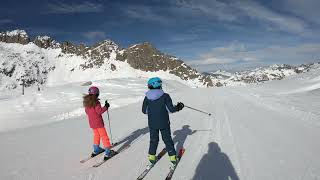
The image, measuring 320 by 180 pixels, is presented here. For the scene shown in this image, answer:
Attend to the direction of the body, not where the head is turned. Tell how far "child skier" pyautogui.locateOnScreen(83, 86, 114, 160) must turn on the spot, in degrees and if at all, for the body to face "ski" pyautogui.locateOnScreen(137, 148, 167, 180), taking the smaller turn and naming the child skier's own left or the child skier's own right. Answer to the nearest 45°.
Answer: approximately 90° to the child skier's own right

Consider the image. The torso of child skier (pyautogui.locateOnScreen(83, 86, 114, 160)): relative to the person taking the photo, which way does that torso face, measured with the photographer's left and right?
facing away from the viewer and to the right of the viewer

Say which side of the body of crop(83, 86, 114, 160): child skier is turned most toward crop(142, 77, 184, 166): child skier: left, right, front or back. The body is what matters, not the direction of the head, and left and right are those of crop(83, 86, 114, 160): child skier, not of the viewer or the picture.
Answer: right
